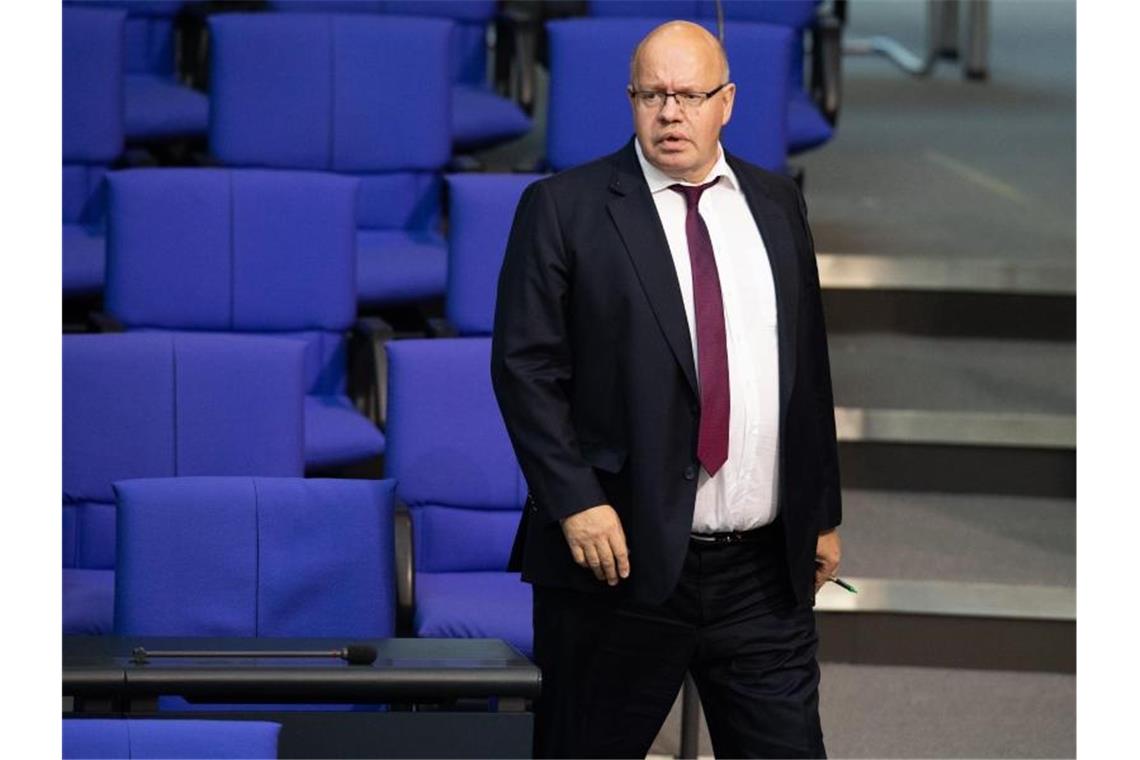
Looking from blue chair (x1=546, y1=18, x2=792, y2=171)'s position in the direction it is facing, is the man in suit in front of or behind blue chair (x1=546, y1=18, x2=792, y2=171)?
in front

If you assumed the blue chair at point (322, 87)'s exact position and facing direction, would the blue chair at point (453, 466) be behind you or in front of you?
in front

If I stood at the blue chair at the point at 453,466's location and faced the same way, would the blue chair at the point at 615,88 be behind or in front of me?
behind

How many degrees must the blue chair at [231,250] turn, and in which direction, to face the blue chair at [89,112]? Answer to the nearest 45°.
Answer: approximately 180°

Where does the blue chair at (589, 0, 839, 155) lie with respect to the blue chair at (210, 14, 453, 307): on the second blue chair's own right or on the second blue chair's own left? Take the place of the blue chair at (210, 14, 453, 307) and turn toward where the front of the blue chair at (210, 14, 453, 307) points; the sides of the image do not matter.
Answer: on the second blue chair's own left

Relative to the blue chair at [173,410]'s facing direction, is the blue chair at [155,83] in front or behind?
behind

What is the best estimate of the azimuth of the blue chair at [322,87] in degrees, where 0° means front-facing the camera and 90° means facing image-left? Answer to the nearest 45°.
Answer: approximately 0°
